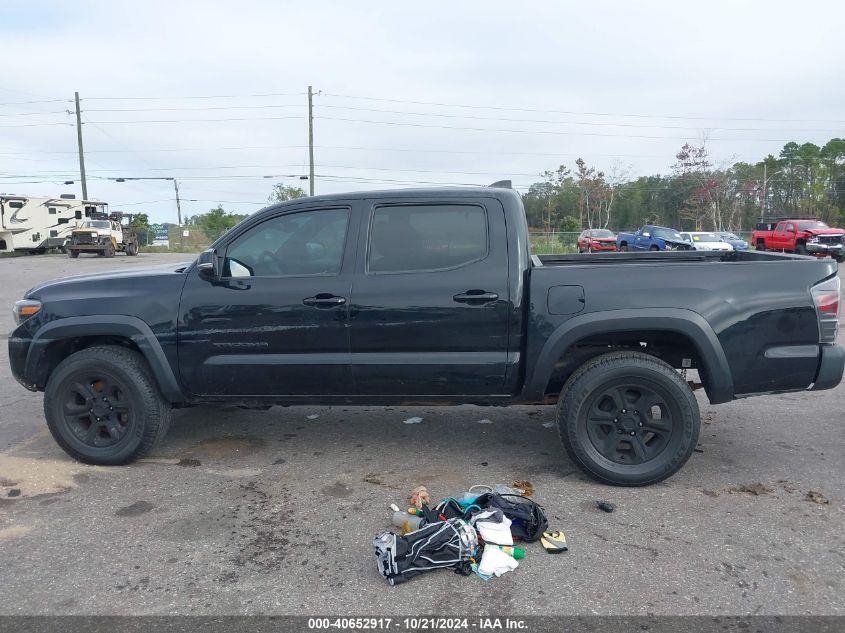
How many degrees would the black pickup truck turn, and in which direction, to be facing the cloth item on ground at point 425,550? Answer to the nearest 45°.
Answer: approximately 90° to its left

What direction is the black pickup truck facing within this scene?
to the viewer's left

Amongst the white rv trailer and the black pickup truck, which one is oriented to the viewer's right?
the white rv trailer

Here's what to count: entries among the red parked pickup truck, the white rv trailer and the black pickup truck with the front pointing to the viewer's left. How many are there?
1

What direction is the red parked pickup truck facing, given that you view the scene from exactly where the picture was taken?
facing the viewer and to the right of the viewer

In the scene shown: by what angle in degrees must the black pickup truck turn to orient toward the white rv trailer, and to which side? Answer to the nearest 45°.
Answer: approximately 45° to its right

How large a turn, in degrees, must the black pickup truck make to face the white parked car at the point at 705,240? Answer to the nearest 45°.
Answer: approximately 135° to its right

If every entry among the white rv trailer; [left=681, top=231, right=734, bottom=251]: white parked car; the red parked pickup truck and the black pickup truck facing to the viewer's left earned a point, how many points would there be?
1

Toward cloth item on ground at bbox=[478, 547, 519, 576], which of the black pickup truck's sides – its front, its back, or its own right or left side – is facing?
left

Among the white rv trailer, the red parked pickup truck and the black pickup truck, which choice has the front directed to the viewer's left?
the black pickup truck

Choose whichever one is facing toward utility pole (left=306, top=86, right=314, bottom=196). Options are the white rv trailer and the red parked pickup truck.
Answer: the white rv trailer
